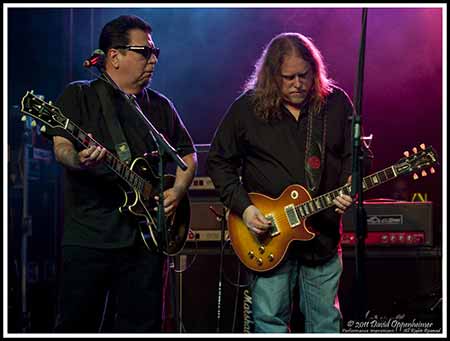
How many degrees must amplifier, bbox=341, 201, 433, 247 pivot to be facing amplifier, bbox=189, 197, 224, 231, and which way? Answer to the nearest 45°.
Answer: approximately 90° to its right

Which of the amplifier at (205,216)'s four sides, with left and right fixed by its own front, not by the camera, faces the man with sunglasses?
front

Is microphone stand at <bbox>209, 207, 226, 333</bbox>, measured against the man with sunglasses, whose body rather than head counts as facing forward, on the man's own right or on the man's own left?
on the man's own left

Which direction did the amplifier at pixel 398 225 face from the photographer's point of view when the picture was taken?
facing the viewer

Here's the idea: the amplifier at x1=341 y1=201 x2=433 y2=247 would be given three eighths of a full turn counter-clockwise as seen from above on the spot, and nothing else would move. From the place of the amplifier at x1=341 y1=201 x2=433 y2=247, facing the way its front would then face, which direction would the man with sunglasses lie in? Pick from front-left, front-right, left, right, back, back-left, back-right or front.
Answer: back

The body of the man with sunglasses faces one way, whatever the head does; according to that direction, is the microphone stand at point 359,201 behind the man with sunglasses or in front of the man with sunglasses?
in front

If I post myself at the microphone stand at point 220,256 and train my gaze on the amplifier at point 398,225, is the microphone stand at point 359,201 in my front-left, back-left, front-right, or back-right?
front-right

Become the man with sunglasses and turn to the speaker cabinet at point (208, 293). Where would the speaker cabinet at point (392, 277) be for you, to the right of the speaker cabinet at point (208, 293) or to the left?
right

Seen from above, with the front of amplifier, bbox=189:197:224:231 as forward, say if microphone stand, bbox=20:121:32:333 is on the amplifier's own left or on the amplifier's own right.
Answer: on the amplifier's own right

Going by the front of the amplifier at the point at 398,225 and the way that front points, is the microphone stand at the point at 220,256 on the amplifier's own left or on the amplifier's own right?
on the amplifier's own right

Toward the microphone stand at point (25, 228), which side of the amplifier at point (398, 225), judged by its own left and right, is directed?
right

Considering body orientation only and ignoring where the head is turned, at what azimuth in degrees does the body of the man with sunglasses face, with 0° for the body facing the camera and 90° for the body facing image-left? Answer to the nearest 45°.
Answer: approximately 315°

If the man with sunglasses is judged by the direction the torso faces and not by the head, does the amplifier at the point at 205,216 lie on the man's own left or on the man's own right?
on the man's own left

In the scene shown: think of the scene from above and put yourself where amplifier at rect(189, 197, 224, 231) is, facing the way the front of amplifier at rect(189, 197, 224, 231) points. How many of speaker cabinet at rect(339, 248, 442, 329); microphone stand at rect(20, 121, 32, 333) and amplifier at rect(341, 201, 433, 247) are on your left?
2

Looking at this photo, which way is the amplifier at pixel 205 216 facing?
toward the camera

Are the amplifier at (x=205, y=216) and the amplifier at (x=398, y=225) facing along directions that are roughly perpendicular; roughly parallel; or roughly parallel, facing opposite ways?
roughly parallel
